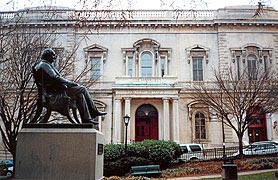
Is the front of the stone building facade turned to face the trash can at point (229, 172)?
yes

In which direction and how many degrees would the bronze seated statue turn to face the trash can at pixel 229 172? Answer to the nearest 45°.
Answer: approximately 45° to its left

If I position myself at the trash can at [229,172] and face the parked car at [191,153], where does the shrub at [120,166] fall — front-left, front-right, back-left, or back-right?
front-left

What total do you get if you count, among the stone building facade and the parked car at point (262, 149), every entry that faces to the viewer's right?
0

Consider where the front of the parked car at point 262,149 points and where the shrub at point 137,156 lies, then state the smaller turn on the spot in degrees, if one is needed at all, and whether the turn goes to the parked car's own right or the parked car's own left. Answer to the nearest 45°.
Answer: approximately 45° to the parked car's own left

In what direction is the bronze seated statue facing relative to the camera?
to the viewer's right

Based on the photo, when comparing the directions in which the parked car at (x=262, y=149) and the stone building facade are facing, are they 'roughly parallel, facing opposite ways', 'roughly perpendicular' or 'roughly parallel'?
roughly perpendicular

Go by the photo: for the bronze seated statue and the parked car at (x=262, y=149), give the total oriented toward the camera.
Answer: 0

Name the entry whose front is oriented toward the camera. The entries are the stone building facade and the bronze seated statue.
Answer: the stone building facade

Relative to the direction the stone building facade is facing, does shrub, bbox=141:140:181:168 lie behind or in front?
in front

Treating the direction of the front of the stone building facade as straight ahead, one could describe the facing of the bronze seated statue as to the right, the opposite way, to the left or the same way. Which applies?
to the left

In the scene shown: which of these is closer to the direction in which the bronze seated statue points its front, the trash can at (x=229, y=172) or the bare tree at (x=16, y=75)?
the trash can

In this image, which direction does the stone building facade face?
toward the camera

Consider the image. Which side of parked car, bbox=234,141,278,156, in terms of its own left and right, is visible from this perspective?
left

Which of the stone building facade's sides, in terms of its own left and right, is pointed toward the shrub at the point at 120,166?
front

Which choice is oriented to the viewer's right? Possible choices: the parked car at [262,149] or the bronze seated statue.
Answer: the bronze seated statue
